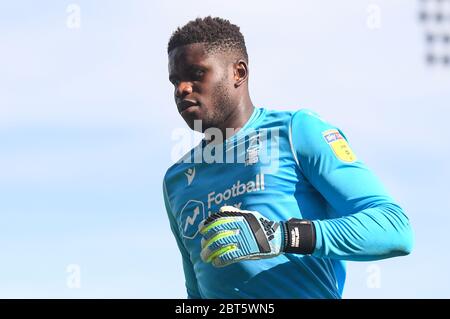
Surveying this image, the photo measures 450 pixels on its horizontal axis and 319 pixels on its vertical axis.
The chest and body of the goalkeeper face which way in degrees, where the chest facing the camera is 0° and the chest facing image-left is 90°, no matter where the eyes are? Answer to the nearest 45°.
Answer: approximately 45°
